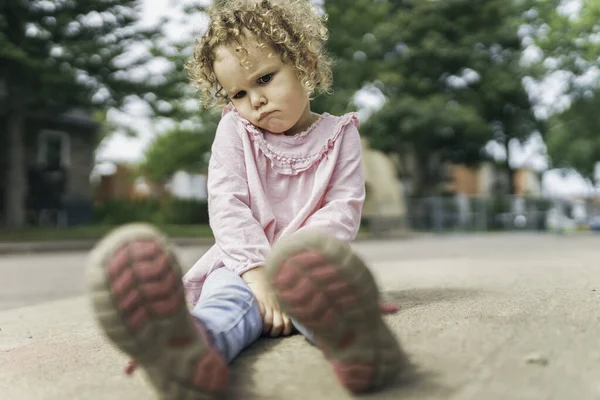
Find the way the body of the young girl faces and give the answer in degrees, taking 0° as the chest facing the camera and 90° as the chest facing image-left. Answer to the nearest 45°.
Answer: approximately 0°

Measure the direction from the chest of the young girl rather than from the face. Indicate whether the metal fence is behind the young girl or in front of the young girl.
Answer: behind

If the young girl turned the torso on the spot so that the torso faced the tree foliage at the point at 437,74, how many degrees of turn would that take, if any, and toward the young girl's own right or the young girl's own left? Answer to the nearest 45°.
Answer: approximately 180°

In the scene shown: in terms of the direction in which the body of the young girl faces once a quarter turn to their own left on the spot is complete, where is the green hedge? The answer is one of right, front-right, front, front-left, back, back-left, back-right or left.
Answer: left

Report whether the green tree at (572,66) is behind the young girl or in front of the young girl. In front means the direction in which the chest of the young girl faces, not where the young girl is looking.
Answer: behind

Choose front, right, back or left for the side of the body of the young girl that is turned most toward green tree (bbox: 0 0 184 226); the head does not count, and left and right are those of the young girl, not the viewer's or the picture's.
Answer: back
